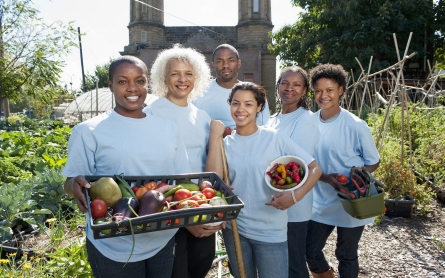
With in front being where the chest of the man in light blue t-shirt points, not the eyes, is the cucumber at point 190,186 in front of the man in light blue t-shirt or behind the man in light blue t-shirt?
in front

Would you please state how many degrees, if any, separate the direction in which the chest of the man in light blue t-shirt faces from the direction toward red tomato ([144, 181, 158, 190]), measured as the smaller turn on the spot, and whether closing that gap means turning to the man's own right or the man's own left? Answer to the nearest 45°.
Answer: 0° — they already face it

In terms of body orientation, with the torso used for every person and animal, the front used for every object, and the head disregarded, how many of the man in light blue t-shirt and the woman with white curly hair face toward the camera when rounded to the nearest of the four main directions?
2

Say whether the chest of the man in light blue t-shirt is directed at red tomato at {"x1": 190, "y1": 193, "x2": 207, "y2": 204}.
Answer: yes

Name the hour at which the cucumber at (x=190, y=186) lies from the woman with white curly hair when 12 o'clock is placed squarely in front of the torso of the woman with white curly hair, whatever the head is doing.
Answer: The cucumber is roughly at 12 o'clock from the woman with white curly hair.

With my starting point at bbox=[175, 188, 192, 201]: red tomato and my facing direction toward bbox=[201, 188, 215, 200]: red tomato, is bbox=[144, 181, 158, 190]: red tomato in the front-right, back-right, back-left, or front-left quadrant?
back-left

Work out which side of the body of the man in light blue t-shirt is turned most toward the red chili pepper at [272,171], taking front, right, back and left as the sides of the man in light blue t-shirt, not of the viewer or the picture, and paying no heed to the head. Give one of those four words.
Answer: front

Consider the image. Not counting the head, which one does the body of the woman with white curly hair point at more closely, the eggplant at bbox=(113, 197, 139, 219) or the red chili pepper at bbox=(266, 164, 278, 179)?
the eggplant

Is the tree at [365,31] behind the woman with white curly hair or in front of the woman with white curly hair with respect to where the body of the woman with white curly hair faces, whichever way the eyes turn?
behind

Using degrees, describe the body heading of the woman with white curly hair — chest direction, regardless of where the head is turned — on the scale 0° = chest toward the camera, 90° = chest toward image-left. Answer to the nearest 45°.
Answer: approximately 0°

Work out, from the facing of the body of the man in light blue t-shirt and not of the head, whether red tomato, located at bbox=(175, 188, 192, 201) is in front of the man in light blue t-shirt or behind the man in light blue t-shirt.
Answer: in front

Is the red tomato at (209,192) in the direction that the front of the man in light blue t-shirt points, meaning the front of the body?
yes
